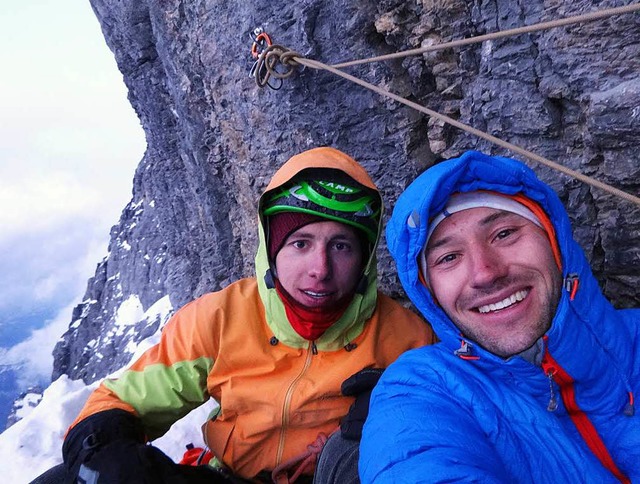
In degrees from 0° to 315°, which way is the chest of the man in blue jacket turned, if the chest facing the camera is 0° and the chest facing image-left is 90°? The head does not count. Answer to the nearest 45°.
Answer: approximately 0°

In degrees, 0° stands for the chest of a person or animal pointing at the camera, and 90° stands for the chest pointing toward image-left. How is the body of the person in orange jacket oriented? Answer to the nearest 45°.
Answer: approximately 0°
